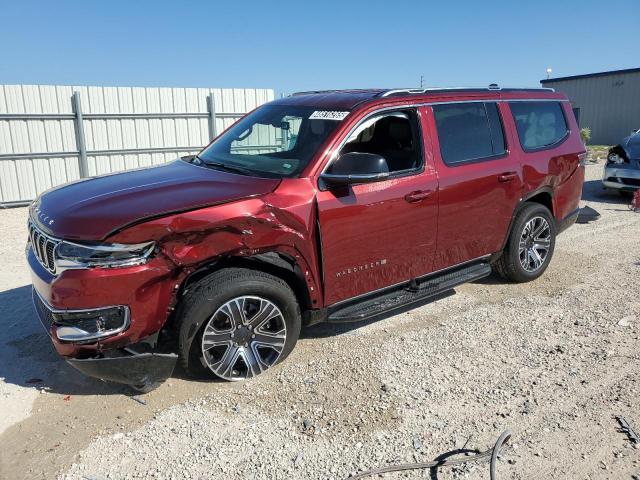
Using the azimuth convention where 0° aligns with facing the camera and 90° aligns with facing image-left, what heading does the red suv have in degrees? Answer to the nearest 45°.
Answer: approximately 45°

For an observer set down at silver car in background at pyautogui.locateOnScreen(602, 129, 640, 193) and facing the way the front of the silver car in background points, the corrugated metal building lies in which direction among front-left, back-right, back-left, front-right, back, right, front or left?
back-right

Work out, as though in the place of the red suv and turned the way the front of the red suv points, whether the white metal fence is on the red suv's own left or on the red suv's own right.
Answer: on the red suv's own right

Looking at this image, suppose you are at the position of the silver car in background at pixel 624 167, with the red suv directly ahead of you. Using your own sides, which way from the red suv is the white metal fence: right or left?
right

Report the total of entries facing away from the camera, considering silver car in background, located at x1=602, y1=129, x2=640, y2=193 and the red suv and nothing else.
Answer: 0

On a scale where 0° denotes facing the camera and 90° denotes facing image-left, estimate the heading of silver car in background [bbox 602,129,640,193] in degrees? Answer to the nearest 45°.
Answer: approximately 45°

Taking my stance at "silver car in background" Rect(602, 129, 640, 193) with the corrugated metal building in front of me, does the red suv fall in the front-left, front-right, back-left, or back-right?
back-left

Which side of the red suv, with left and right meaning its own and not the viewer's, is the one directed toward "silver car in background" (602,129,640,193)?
back

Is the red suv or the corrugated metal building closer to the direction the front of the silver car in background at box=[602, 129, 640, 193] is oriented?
the red suv

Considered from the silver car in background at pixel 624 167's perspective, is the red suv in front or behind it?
in front

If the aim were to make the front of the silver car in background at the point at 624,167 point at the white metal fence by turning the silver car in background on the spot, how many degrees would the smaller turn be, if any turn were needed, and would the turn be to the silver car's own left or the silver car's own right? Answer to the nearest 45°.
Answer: approximately 45° to the silver car's own right
